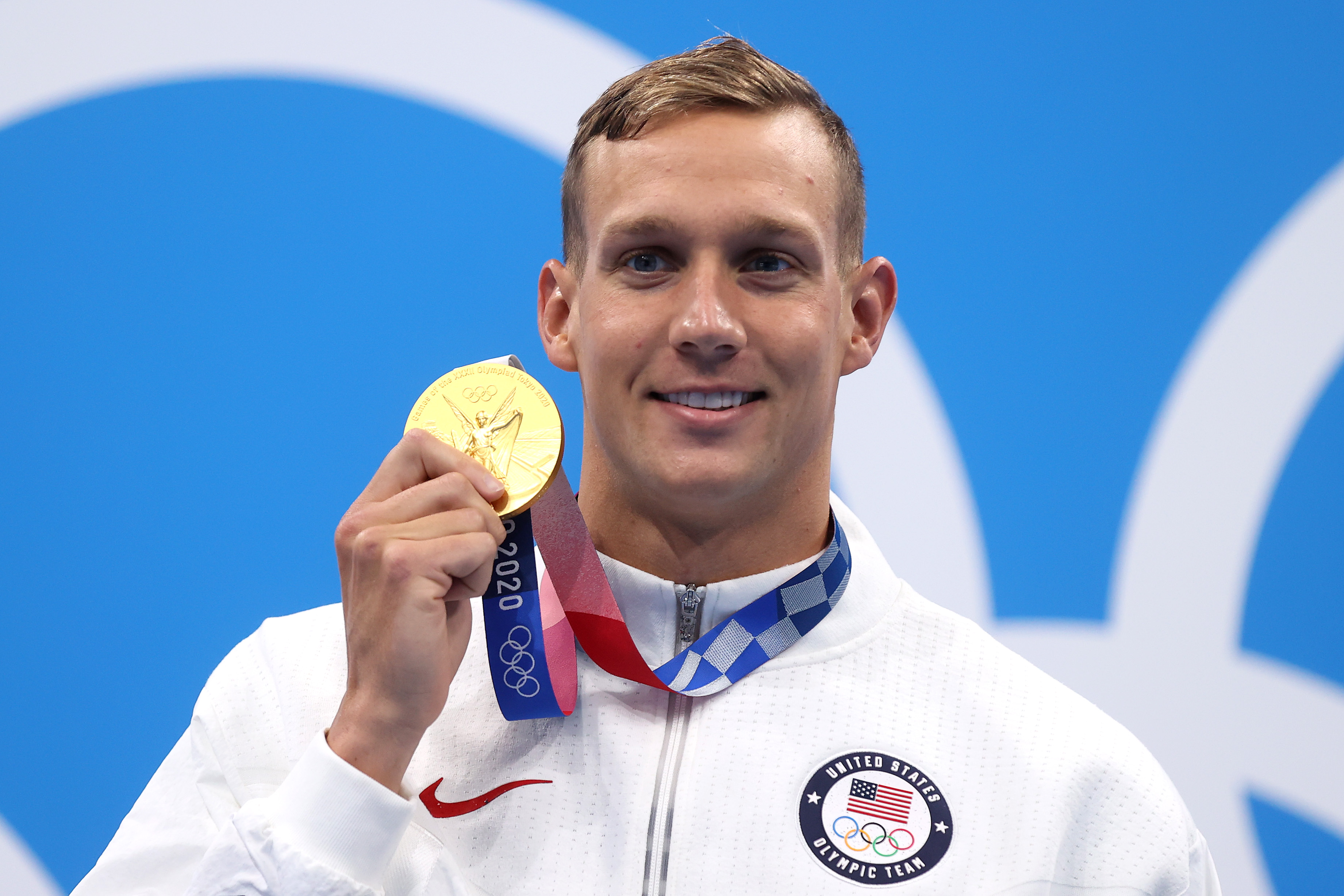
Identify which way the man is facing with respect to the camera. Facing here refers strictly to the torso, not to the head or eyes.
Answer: toward the camera
